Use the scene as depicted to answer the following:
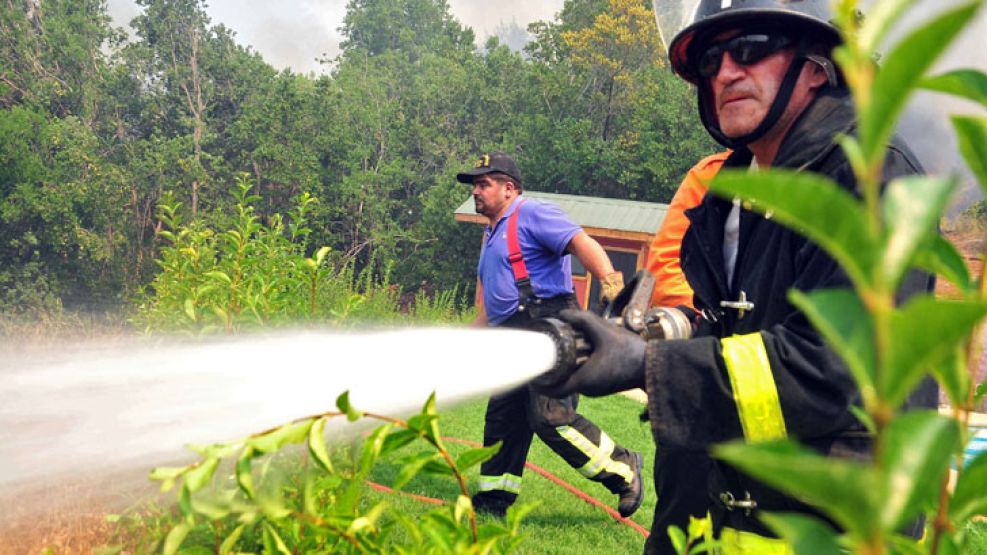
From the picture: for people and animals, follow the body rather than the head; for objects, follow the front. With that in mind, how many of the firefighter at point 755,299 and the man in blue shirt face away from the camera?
0

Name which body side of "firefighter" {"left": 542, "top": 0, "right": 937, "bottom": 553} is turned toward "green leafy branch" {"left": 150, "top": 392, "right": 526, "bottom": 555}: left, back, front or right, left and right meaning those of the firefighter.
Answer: front

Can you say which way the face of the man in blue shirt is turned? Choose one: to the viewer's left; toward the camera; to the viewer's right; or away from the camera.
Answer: to the viewer's left

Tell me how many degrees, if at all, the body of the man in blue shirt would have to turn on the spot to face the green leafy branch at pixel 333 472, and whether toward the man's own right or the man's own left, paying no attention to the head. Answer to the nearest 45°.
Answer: approximately 45° to the man's own left

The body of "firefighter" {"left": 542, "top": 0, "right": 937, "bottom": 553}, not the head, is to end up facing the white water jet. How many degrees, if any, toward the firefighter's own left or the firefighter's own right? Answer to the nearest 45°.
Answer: approximately 45° to the firefighter's own right

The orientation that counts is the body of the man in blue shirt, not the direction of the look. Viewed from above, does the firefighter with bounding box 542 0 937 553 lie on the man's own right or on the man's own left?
on the man's own left

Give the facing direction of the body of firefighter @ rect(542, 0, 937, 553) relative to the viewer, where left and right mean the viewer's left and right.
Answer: facing the viewer and to the left of the viewer

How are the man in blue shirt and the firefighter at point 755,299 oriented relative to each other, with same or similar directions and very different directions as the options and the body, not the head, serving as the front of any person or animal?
same or similar directions

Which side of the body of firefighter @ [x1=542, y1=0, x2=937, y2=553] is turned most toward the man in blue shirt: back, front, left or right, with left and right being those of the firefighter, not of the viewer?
right

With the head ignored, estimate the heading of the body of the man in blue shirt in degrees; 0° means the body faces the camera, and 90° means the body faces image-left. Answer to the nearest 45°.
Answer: approximately 45°

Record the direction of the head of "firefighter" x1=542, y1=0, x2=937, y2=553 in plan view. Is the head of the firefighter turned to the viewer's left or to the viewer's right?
to the viewer's left
